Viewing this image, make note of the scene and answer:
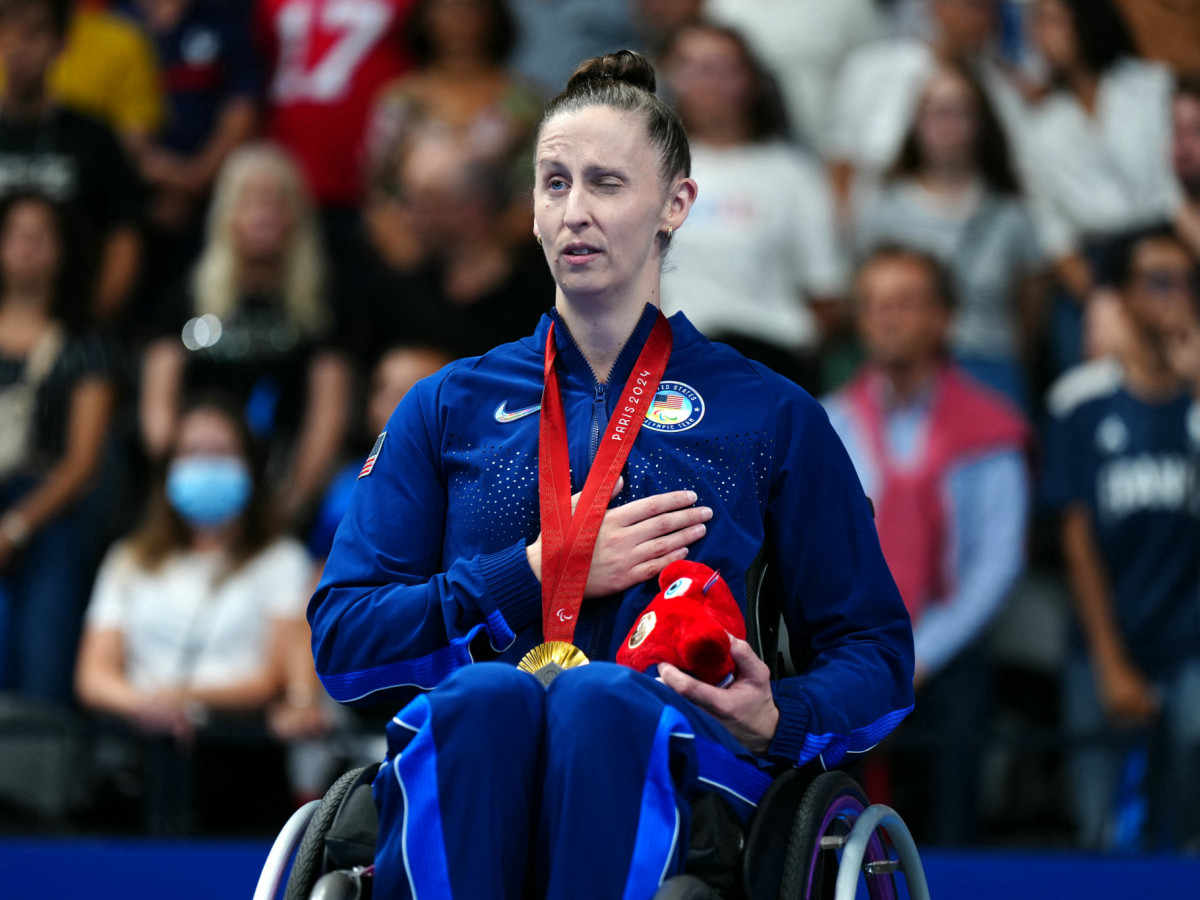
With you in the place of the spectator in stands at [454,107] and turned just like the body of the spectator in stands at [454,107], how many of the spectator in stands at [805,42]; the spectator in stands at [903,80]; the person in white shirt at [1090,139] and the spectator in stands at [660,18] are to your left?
4

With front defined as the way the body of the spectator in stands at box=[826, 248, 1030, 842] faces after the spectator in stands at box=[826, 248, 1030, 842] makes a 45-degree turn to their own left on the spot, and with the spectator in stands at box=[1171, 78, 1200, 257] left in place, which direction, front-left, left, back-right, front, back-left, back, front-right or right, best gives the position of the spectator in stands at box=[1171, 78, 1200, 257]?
back-left

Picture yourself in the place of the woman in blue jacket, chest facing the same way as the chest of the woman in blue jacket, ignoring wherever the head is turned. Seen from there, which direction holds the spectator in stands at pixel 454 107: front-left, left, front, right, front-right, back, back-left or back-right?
back

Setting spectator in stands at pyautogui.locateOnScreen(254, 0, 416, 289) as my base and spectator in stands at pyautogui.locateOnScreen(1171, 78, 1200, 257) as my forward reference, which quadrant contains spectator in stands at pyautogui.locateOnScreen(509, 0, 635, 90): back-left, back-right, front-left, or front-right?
front-left

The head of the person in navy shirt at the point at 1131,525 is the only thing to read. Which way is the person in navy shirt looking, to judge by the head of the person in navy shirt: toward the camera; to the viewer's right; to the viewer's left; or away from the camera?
toward the camera

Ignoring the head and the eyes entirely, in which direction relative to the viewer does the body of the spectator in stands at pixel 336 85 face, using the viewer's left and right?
facing the viewer

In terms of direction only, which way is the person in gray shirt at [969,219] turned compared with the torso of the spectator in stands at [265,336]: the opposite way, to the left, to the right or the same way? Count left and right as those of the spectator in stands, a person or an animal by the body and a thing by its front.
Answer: the same way

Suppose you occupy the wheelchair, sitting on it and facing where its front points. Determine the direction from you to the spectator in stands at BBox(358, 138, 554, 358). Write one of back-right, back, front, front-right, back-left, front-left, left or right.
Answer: back

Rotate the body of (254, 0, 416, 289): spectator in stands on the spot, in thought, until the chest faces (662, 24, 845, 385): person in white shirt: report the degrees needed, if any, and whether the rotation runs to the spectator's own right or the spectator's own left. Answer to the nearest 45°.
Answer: approximately 45° to the spectator's own left

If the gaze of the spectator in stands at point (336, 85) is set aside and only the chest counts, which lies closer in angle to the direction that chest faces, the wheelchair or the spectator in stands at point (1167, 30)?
the wheelchair

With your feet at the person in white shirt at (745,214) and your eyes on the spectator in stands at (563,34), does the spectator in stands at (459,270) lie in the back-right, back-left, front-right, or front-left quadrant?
front-left

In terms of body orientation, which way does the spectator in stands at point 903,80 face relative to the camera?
toward the camera

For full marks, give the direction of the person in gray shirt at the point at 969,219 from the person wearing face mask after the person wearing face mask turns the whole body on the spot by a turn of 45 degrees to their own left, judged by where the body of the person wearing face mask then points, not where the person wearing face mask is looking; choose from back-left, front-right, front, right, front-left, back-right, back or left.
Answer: front-left

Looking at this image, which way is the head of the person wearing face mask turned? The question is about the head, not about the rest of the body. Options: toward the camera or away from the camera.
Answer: toward the camera

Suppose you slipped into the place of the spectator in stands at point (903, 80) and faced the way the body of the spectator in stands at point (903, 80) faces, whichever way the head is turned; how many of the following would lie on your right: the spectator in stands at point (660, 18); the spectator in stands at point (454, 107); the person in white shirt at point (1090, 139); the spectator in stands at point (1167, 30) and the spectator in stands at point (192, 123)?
3

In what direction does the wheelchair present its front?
toward the camera

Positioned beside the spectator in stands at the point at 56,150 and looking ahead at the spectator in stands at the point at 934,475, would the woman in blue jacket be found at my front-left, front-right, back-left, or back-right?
front-right

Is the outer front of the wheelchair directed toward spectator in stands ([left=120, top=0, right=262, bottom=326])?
no

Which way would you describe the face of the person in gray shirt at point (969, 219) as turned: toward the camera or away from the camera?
toward the camera
